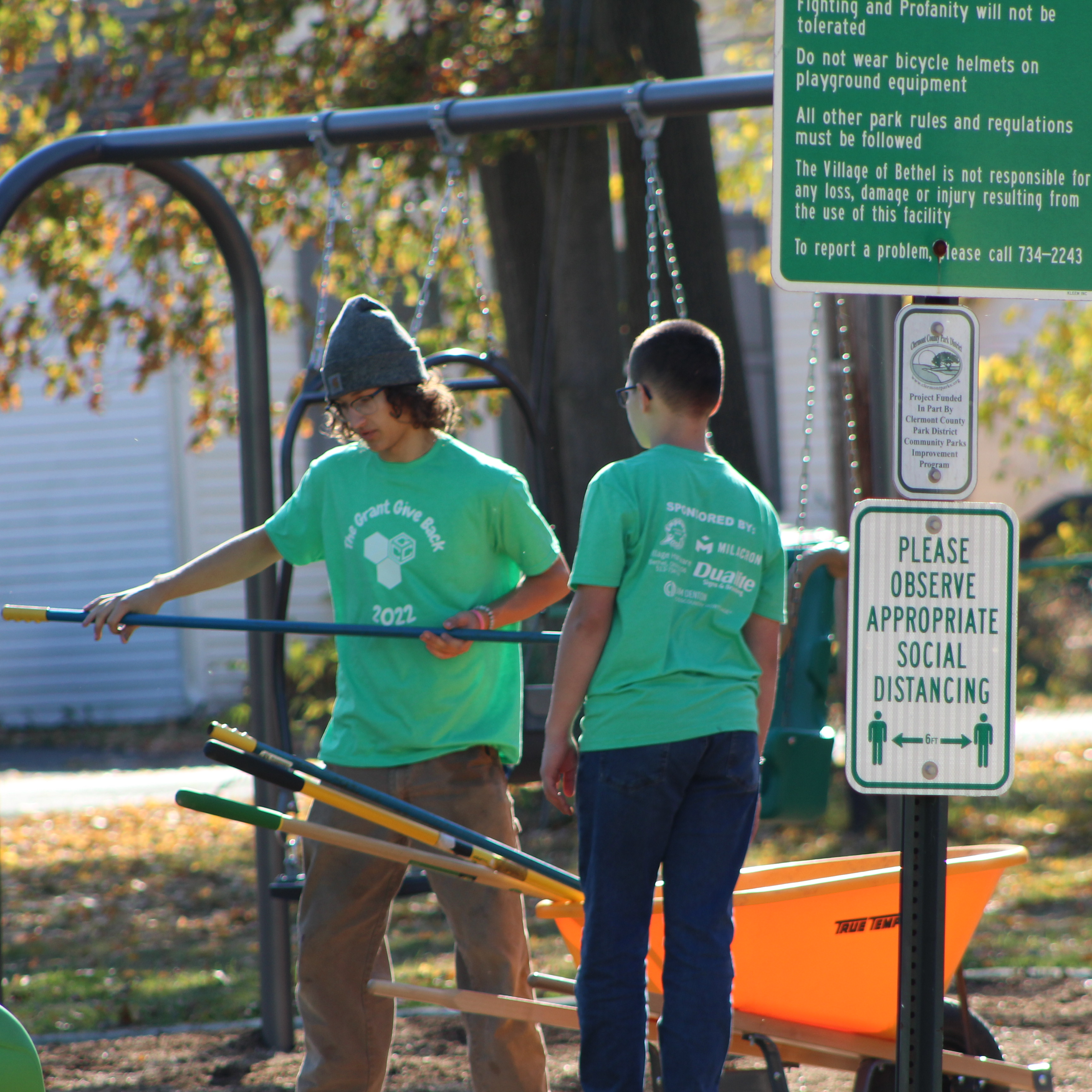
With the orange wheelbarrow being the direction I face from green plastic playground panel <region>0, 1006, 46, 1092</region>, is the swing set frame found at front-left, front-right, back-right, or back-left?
front-left

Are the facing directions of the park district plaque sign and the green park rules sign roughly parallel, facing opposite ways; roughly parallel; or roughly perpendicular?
roughly parallel

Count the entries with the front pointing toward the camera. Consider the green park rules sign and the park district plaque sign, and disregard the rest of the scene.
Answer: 2

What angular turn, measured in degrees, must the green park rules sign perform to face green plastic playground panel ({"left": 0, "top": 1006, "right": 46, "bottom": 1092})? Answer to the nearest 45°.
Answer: approximately 45° to its right

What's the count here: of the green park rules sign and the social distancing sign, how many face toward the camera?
2

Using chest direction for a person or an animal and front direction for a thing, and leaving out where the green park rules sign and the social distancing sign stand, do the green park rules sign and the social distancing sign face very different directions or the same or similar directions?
same or similar directions

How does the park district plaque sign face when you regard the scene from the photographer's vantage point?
facing the viewer

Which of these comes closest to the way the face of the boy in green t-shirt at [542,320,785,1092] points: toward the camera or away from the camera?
away from the camera

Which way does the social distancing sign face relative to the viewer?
toward the camera

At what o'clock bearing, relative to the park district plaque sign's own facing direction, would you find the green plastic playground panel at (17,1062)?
The green plastic playground panel is roughly at 2 o'clock from the park district plaque sign.

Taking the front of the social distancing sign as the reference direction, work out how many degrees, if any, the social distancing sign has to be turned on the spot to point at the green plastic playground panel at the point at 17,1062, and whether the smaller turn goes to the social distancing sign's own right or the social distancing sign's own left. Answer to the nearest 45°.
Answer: approximately 45° to the social distancing sign's own right

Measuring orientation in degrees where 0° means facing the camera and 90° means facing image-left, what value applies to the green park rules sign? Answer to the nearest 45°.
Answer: approximately 0°

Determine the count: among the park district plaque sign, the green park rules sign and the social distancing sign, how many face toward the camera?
3
